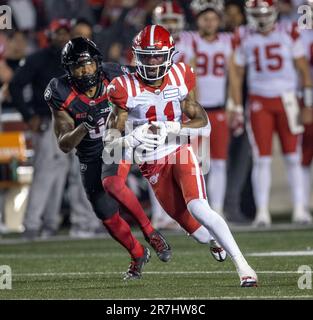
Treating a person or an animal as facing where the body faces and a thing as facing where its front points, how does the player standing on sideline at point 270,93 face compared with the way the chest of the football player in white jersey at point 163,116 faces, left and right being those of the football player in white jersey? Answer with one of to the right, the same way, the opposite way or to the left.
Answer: the same way

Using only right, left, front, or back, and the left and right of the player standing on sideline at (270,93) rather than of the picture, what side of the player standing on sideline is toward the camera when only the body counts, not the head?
front

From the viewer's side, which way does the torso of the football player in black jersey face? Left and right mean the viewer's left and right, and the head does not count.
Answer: facing the viewer and to the right of the viewer

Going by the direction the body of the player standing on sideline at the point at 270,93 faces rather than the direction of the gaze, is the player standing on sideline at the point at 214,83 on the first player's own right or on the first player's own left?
on the first player's own right

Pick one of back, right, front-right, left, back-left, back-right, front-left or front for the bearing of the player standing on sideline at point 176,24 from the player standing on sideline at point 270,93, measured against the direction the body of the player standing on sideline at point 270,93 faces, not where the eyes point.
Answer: right

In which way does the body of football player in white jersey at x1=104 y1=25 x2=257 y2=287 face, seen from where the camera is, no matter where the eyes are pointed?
toward the camera

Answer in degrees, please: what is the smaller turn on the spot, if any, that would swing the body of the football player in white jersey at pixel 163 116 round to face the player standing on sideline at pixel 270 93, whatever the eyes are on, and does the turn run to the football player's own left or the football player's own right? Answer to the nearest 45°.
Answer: approximately 180°

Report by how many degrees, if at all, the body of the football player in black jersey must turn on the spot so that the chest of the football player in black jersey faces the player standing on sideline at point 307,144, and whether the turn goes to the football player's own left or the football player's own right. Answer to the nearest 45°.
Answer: approximately 90° to the football player's own left

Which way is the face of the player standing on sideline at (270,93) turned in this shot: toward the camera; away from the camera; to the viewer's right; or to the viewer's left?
toward the camera

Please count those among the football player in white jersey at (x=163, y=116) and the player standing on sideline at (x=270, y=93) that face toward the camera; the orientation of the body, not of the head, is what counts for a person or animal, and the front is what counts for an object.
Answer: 2
